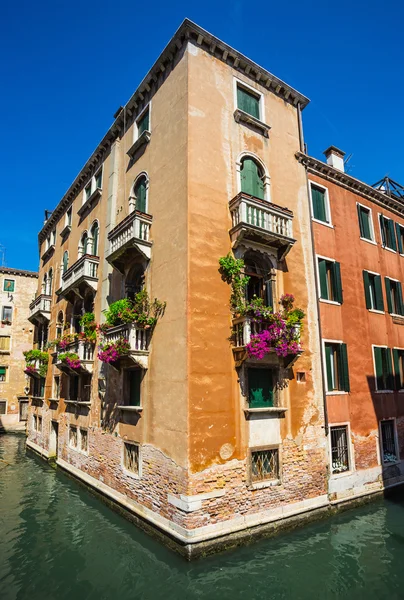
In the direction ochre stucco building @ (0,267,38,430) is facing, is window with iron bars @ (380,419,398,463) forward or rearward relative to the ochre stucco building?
forward

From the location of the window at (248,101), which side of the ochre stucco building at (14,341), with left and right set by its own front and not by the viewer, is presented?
front

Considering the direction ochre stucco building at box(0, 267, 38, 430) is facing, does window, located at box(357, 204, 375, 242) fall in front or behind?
in front

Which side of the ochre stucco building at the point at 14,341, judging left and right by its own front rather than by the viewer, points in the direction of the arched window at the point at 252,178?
front

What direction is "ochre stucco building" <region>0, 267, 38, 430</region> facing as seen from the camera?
toward the camera

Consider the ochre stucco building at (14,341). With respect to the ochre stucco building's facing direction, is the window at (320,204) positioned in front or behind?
in front

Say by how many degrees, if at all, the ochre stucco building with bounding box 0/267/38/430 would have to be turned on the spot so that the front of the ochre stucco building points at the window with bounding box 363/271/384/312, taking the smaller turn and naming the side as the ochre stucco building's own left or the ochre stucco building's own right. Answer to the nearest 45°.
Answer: approximately 45° to the ochre stucco building's own left

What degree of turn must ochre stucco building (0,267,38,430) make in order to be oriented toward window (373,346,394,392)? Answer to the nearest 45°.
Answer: approximately 45° to its left
